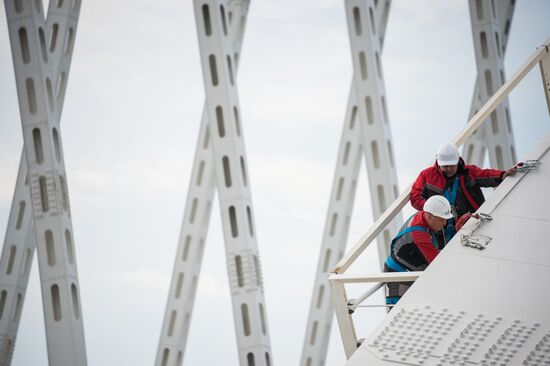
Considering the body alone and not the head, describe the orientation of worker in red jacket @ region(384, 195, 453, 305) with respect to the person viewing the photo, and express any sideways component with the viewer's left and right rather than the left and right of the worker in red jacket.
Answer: facing to the right of the viewer

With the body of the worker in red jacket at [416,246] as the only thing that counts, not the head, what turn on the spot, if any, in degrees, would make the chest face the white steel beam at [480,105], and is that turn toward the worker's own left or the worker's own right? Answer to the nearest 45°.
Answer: approximately 90° to the worker's own left

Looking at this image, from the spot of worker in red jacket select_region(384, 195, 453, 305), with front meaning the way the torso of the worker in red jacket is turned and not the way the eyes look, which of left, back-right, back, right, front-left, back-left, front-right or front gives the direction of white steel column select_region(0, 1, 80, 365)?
back-left

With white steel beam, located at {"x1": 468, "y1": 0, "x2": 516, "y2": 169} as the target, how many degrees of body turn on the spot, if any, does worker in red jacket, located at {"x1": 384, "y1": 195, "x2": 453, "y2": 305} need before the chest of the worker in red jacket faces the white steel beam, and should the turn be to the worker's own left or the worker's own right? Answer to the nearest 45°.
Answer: approximately 90° to the worker's own left

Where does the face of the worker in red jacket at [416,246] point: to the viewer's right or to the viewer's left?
to the viewer's right

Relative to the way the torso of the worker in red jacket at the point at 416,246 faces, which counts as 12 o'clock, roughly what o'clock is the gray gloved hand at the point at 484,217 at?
The gray gloved hand is roughly at 12 o'clock from the worker in red jacket.

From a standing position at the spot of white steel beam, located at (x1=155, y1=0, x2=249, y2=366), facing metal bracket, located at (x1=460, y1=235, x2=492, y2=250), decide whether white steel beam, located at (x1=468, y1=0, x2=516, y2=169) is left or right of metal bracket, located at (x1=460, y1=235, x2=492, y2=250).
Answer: left

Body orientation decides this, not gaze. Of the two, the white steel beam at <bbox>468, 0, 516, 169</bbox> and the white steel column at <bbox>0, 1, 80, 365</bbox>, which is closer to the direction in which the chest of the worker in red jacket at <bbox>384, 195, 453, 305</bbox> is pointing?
the white steel beam
